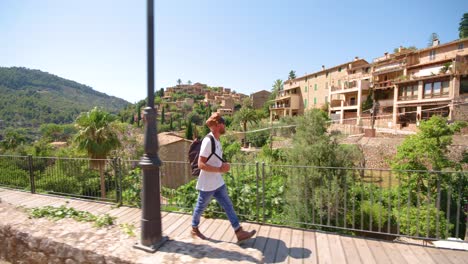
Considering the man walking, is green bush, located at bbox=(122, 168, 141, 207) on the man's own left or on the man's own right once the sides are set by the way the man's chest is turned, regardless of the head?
on the man's own left

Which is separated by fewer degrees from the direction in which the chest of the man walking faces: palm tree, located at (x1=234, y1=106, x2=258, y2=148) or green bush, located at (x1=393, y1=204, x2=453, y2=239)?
the green bush

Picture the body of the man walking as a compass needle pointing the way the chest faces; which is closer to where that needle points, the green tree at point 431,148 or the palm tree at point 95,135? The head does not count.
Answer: the green tree

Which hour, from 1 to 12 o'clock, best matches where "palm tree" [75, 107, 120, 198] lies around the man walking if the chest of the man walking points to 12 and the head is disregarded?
The palm tree is roughly at 8 o'clock from the man walking.

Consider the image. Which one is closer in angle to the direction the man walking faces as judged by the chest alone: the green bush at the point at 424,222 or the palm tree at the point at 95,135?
the green bush

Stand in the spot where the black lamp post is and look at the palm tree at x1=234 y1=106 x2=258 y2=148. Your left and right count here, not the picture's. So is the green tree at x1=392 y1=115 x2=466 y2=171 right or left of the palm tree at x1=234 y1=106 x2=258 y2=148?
right

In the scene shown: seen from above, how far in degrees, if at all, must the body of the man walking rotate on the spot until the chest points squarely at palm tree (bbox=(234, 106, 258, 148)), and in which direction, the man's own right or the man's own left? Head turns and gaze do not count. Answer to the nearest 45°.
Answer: approximately 90° to the man's own left

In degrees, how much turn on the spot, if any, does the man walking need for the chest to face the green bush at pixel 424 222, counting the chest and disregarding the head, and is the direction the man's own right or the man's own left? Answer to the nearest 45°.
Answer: approximately 45° to the man's own left

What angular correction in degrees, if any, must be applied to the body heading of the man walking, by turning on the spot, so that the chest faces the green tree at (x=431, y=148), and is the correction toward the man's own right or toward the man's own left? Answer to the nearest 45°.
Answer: approximately 45° to the man's own left

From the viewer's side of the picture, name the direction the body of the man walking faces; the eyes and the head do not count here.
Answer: to the viewer's right

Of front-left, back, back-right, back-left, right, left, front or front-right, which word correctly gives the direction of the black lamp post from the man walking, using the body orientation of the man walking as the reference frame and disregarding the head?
back-right
